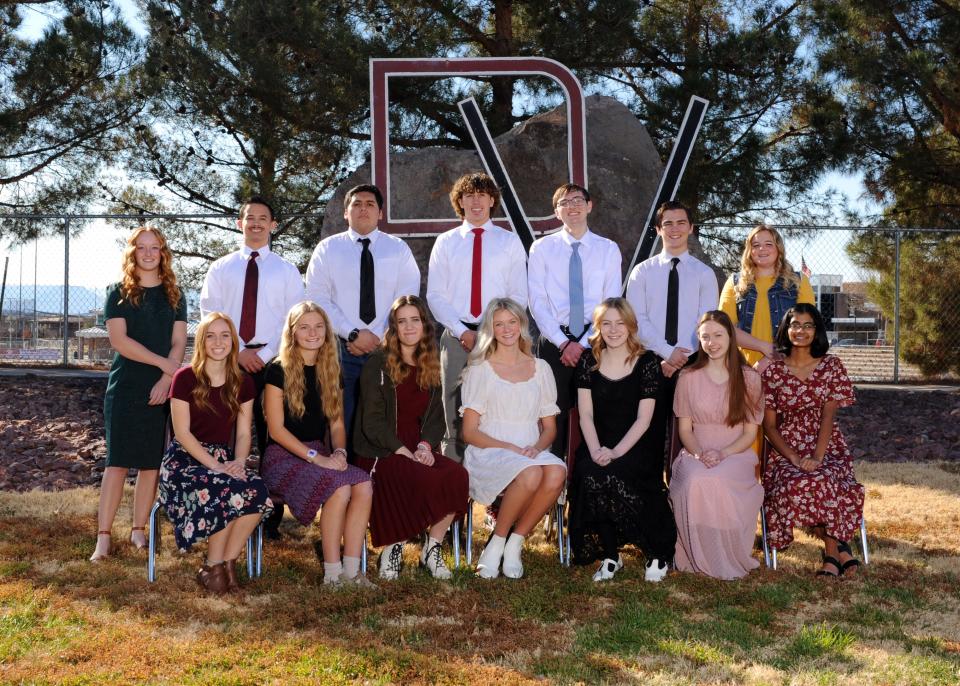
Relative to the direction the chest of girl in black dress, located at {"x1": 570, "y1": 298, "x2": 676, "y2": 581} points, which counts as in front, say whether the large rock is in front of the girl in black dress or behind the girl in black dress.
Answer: behind

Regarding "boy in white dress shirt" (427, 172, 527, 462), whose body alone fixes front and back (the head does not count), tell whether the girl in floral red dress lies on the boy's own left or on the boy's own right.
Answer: on the boy's own left

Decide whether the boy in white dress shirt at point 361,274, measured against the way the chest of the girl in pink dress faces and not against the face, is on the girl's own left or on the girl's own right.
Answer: on the girl's own right

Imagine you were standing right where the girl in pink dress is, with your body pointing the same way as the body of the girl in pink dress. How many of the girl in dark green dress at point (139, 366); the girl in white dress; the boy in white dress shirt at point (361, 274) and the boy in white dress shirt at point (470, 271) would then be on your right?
4

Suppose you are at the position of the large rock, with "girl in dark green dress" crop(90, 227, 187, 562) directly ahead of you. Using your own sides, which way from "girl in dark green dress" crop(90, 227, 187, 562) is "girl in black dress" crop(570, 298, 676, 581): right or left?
left

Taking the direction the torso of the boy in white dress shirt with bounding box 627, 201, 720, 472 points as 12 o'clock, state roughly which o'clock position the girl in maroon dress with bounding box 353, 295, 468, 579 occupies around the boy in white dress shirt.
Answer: The girl in maroon dress is roughly at 2 o'clock from the boy in white dress shirt.

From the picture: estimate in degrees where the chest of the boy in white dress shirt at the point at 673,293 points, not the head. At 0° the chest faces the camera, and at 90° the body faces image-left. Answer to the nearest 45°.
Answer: approximately 0°

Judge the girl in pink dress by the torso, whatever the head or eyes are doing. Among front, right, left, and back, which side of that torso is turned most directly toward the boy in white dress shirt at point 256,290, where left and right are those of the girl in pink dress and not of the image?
right

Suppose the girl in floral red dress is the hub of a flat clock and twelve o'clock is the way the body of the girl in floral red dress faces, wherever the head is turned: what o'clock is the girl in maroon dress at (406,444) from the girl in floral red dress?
The girl in maroon dress is roughly at 2 o'clock from the girl in floral red dress.

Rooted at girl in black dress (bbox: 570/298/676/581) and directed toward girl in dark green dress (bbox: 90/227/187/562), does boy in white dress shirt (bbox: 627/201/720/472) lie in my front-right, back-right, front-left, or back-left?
back-right
